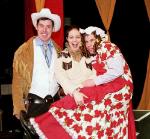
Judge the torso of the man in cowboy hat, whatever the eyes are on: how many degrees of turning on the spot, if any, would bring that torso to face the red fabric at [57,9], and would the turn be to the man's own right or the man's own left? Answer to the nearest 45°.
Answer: approximately 135° to the man's own left

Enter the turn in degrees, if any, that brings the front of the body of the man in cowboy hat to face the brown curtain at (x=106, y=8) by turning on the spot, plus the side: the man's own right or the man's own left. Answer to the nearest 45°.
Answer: approximately 90° to the man's own left

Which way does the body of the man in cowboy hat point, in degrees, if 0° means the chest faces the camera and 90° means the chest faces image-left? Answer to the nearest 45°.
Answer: approximately 315°

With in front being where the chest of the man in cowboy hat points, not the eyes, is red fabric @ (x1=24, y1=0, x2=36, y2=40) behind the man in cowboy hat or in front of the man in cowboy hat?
behind

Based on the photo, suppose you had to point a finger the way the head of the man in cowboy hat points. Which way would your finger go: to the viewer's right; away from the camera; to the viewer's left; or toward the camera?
toward the camera

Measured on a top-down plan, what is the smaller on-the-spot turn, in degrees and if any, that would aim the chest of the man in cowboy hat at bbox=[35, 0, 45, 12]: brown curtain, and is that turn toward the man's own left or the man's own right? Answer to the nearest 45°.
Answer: approximately 135° to the man's own left

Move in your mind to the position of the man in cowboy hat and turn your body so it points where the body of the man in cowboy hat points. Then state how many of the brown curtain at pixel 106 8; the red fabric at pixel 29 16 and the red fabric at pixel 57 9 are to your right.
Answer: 0
